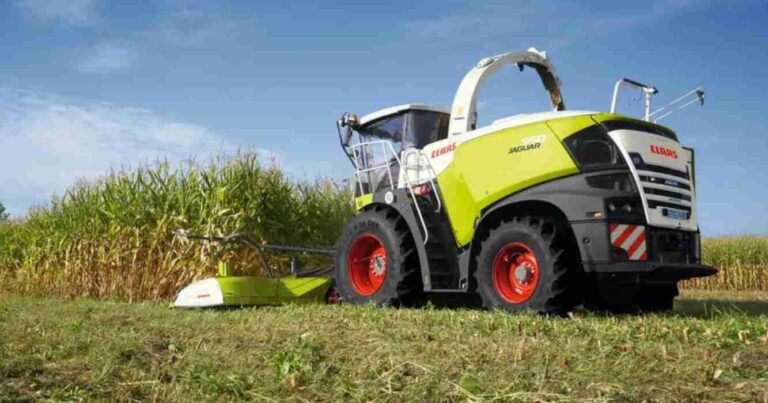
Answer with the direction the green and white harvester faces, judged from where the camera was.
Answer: facing away from the viewer and to the left of the viewer
